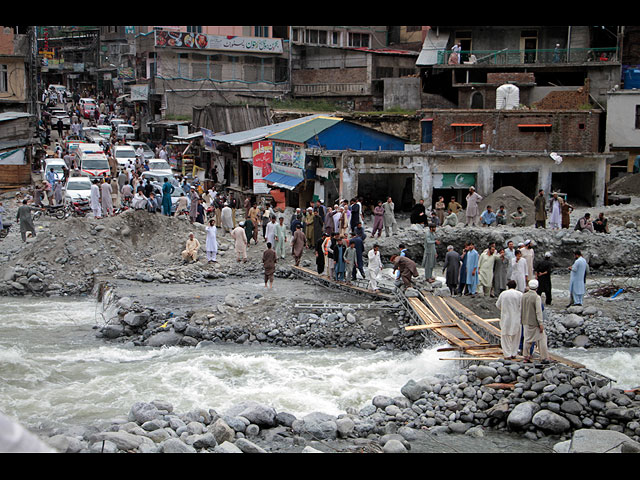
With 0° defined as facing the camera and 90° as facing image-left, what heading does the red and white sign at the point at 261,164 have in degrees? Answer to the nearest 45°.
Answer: approximately 0°

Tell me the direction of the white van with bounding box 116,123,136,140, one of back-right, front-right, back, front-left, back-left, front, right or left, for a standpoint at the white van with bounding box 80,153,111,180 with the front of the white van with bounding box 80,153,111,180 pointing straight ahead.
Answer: back

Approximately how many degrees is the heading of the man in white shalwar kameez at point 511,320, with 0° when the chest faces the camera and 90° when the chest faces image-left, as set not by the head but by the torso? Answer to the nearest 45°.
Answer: approximately 180°

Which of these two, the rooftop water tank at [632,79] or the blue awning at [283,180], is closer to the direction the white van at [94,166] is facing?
the blue awning

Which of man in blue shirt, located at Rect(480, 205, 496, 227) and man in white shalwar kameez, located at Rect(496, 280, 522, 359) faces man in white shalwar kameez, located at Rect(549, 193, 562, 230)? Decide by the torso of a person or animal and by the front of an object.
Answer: man in white shalwar kameez, located at Rect(496, 280, 522, 359)

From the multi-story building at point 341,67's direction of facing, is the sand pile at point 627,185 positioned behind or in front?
in front

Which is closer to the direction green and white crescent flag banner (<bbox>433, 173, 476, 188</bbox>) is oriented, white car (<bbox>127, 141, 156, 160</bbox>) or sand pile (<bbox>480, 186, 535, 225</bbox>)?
the sand pile

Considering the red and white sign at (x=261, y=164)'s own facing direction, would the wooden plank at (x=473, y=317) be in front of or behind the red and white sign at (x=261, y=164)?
in front

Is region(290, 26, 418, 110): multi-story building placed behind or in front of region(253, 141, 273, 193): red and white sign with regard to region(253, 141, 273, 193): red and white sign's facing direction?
behind

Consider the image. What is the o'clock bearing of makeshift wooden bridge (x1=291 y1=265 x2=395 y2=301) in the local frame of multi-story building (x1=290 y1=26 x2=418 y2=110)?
The makeshift wooden bridge is roughly at 12 o'clock from the multi-story building.

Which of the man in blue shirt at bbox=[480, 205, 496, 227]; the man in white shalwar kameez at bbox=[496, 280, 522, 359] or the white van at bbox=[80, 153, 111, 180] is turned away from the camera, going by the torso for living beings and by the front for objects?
the man in white shalwar kameez

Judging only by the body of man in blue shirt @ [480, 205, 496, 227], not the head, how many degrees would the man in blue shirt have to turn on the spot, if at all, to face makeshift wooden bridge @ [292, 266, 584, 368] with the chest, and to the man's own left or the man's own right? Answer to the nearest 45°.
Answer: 0° — they already face it
